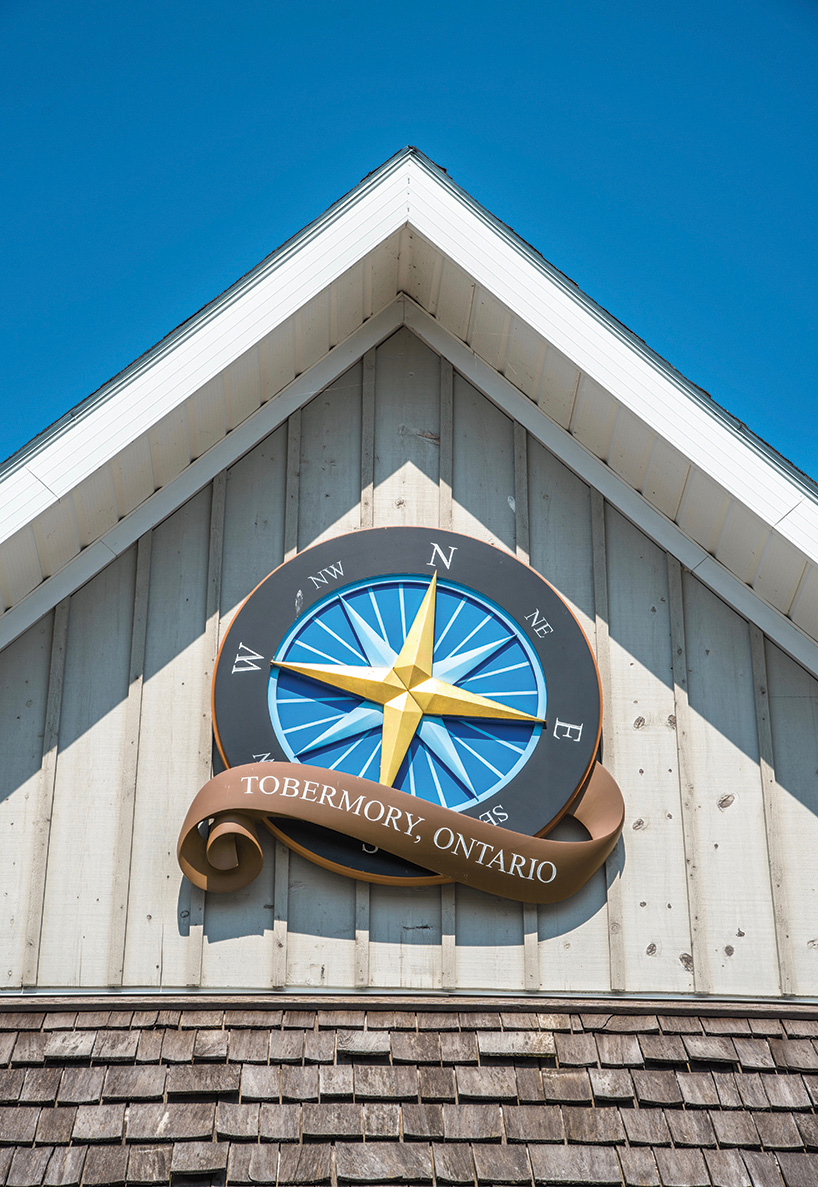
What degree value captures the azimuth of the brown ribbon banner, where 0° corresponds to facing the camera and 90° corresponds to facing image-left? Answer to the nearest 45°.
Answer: approximately 0°

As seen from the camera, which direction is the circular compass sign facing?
toward the camera
